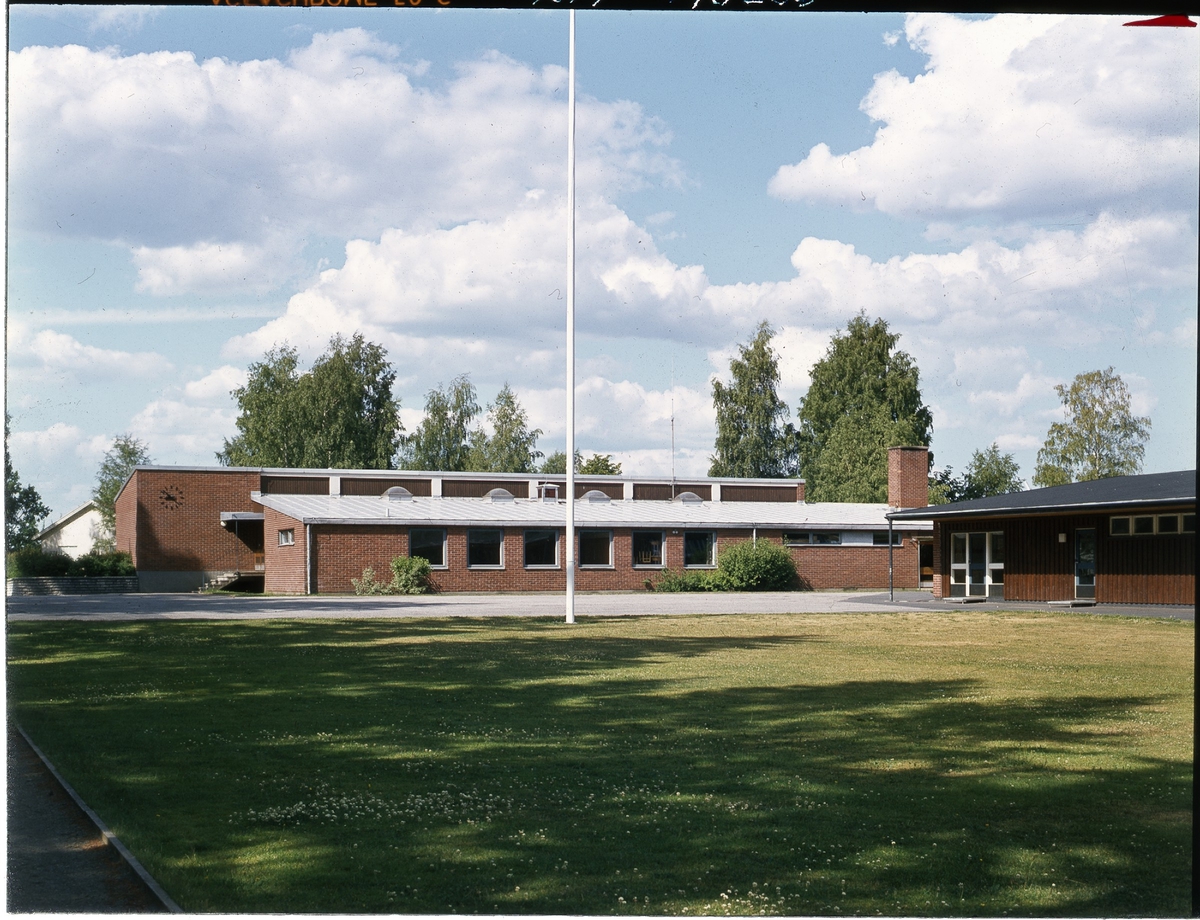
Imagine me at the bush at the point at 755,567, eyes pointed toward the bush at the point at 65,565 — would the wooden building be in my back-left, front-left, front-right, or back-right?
back-left

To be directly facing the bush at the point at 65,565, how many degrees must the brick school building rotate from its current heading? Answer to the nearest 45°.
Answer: approximately 90° to its right

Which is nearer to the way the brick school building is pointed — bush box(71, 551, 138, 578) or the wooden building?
the wooden building

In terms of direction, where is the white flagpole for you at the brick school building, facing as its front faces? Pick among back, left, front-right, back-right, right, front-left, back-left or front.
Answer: front

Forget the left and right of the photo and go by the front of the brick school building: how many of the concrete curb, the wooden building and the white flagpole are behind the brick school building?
0

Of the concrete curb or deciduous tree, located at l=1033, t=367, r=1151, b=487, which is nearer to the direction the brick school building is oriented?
the concrete curb

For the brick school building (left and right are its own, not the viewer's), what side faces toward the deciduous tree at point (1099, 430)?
left

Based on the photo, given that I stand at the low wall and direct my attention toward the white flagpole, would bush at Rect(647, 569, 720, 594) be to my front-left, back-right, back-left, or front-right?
front-left

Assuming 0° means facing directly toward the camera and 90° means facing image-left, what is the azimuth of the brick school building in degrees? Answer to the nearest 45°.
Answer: approximately 0°

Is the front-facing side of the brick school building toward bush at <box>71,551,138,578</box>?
no

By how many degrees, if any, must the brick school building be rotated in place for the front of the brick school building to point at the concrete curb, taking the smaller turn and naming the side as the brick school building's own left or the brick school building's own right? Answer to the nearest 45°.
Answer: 0° — it already faces it

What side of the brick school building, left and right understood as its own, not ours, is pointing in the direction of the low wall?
right
